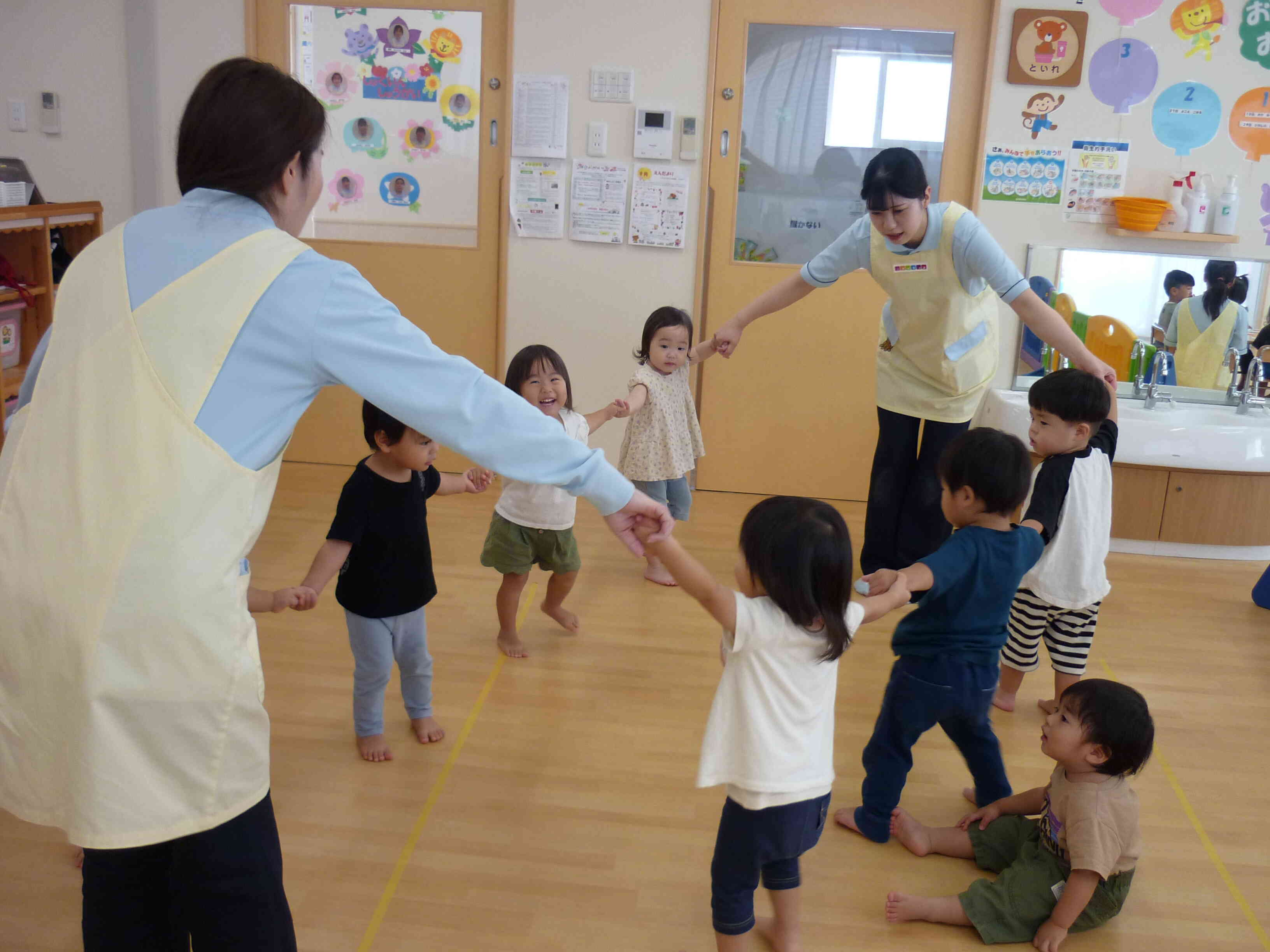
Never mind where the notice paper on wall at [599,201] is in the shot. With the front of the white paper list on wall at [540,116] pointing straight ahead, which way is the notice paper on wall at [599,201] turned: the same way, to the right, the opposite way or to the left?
the same way

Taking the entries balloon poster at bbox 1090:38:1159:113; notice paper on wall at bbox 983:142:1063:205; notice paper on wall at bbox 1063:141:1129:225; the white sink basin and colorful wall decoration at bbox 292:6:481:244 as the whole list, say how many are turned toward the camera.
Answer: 5

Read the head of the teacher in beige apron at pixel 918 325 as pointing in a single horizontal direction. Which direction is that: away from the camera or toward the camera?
toward the camera

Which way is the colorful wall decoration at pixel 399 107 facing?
toward the camera

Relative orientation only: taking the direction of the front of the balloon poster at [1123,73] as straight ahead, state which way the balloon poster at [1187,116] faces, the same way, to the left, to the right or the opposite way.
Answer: the same way

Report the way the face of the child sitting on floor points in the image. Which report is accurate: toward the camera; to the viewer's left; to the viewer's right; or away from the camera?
to the viewer's left

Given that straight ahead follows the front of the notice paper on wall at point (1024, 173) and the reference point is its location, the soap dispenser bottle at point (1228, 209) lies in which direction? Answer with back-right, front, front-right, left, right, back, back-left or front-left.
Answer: left

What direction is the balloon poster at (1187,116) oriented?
toward the camera

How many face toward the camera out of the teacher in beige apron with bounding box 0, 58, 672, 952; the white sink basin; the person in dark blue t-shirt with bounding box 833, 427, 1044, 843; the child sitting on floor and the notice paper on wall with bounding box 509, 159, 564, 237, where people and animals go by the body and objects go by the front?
2

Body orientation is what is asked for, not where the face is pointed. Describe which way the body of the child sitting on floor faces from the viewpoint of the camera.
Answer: to the viewer's left

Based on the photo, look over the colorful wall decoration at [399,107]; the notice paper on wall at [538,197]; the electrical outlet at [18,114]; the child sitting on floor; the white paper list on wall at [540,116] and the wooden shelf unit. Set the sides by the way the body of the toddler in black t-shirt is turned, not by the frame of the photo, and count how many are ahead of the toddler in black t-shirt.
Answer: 1

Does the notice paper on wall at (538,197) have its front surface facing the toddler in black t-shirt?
yes

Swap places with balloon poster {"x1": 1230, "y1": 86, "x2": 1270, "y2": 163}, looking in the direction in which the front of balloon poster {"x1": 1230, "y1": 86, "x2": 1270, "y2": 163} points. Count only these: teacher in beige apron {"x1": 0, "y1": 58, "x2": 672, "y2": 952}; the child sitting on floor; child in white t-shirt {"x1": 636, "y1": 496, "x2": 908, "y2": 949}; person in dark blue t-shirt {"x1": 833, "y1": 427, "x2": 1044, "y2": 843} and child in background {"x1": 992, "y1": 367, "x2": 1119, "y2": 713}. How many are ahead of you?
5

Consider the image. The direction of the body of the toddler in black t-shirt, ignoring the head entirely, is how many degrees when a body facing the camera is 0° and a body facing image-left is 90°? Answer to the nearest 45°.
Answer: approximately 315°

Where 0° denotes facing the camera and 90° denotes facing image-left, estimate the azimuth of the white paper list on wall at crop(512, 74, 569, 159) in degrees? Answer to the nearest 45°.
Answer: approximately 0°
